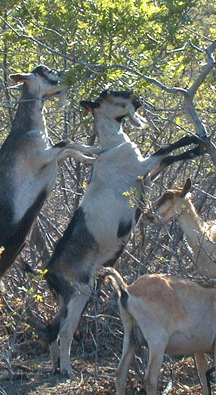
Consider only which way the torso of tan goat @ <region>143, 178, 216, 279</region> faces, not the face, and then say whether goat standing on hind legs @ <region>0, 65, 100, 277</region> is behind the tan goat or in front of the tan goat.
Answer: in front

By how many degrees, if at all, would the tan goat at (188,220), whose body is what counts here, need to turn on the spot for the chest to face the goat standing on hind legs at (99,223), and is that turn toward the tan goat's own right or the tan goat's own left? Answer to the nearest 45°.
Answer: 0° — it already faces it

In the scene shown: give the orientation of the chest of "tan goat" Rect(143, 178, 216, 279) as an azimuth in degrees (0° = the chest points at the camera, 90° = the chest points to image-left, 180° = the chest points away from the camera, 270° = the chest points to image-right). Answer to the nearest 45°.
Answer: approximately 90°
